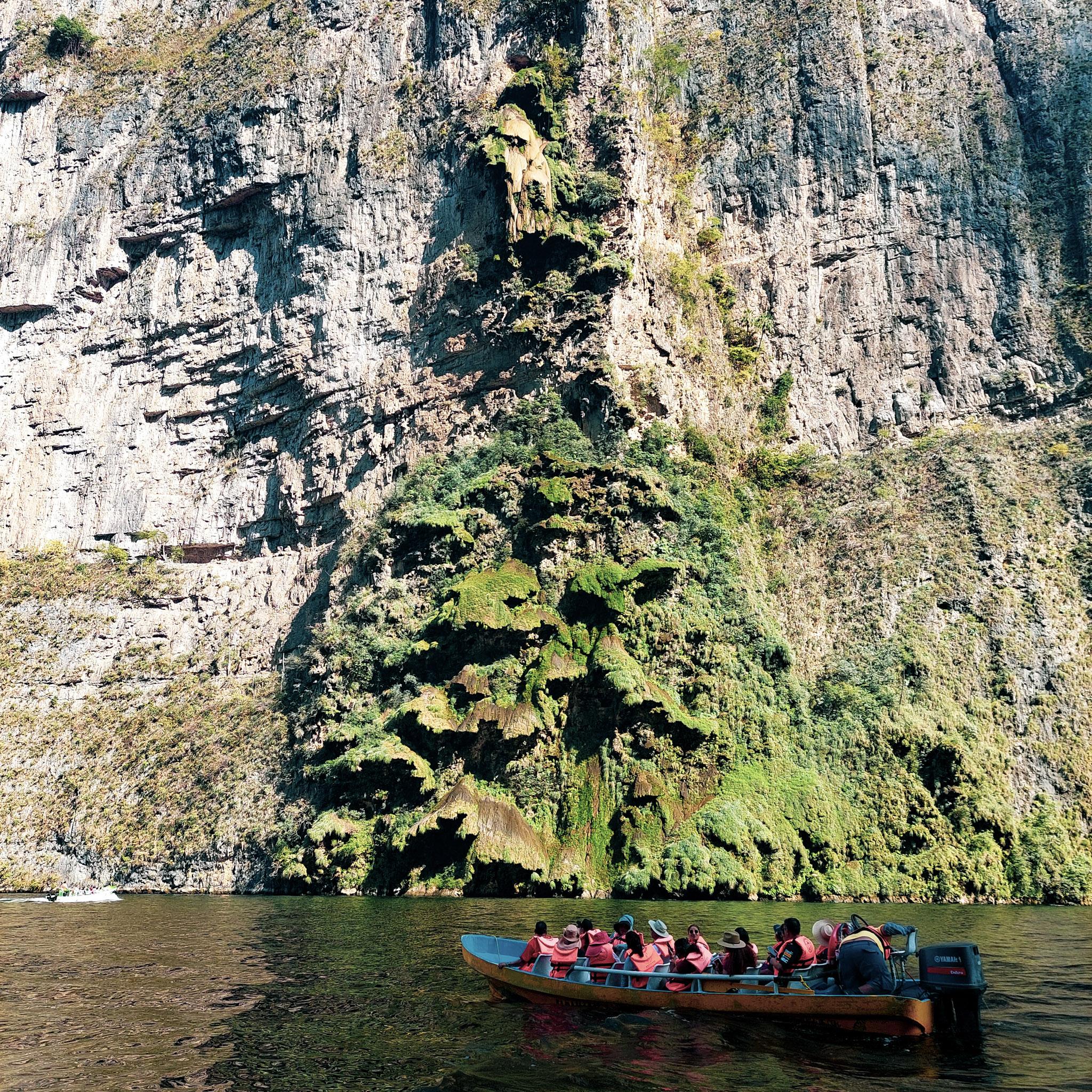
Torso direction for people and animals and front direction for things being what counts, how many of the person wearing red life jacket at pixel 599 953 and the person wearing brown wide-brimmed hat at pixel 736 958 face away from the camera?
2

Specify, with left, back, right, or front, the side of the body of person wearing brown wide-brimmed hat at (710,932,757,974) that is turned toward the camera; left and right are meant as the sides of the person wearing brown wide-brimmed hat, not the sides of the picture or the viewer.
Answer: back

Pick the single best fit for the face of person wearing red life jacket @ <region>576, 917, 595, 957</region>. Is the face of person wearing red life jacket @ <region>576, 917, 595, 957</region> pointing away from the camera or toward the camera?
away from the camera

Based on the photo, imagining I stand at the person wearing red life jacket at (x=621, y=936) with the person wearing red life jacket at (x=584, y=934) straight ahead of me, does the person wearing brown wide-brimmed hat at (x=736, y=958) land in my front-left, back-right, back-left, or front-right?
back-left

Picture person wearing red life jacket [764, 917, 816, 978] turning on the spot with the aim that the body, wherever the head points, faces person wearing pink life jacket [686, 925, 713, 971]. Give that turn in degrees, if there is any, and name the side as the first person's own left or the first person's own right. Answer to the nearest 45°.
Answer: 0° — they already face them

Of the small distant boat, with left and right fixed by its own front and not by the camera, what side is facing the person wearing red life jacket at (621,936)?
right

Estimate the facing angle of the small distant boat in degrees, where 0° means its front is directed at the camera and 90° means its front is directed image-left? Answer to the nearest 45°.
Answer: approximately 270°

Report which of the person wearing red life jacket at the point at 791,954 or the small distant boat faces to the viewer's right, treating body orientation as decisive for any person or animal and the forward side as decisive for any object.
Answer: the small distant boat

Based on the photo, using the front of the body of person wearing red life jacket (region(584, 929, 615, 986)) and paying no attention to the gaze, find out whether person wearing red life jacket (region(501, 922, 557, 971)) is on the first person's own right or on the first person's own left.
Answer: on the first person's own left

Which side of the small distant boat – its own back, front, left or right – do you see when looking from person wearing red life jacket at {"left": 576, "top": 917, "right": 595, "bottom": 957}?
right

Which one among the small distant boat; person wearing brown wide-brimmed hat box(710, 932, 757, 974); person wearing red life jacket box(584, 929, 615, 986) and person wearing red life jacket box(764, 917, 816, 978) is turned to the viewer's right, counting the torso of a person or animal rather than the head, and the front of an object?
the small distant boat

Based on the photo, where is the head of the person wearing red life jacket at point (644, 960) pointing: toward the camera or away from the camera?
away from the camera

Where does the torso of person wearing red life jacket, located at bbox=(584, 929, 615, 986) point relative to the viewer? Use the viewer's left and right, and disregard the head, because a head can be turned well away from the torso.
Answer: facing away from the viewer

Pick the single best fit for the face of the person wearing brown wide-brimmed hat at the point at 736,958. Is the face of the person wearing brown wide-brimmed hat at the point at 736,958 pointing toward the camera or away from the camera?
away from the camera
